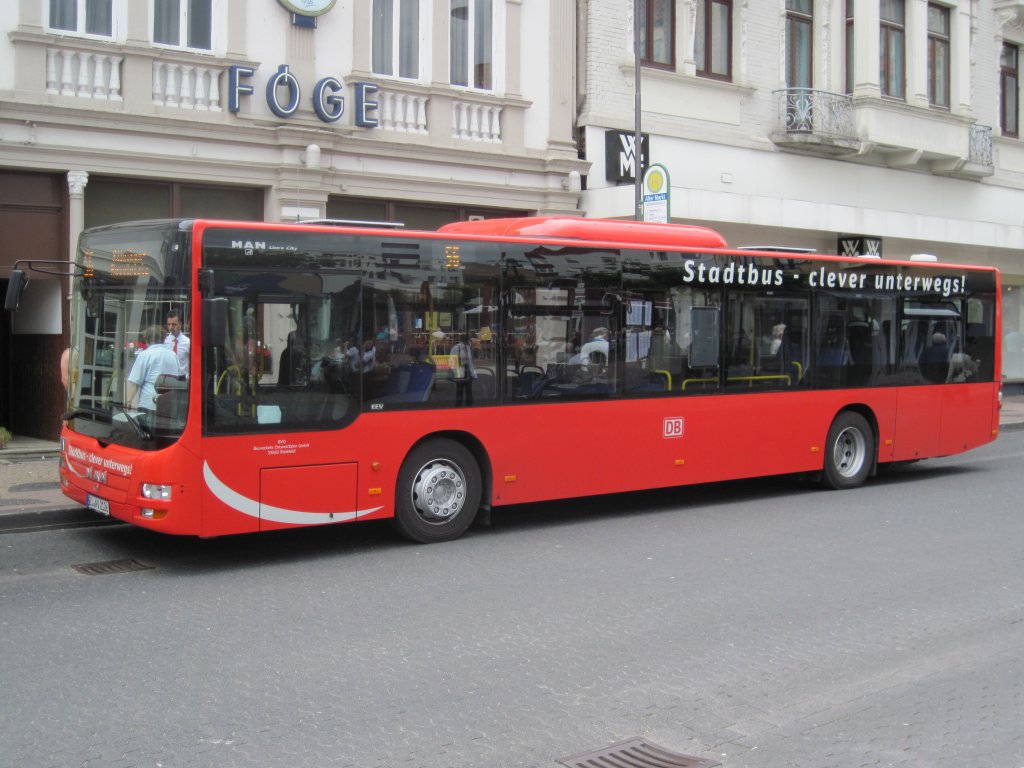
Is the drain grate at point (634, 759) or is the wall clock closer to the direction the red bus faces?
the drain grate

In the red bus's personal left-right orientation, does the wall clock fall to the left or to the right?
on its right

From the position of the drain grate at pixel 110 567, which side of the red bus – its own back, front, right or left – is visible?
front

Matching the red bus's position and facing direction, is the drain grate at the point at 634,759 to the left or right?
on its left

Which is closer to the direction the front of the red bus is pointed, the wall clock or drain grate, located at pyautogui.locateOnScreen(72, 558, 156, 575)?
the drain grate

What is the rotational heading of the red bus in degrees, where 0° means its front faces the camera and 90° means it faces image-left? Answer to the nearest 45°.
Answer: approximately 45°
